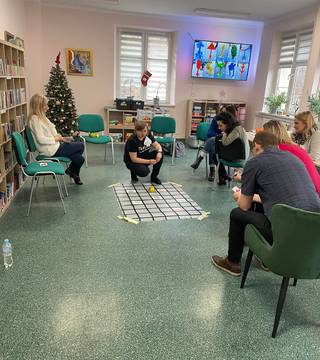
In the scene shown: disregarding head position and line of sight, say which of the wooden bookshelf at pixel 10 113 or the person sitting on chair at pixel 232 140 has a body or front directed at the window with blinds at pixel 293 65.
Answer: the wooden bookshelf

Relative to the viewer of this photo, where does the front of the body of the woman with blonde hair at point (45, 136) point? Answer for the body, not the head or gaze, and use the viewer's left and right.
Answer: facing to the right of the viewer

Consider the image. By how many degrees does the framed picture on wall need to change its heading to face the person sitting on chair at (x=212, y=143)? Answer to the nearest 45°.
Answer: approximately 45° to its left

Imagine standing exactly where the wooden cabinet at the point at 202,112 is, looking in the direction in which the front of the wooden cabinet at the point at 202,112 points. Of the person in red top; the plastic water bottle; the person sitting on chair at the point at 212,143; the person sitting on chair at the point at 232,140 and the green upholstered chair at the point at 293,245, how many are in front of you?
5

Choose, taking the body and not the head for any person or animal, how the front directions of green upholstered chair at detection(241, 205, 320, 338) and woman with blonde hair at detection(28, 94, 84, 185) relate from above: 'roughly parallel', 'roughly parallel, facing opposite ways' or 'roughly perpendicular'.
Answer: roughly perpendicular

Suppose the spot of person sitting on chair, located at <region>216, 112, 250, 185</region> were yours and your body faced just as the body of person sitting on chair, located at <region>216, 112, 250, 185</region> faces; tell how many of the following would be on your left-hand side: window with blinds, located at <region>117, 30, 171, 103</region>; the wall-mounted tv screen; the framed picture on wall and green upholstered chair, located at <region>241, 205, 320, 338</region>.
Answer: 1

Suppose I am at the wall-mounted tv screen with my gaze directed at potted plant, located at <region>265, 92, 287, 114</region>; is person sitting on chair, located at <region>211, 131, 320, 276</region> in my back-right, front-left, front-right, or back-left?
front-right

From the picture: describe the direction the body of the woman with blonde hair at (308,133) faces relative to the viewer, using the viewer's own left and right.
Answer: facing to the left of the viewer

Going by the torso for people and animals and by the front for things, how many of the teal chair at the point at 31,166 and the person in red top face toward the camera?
0

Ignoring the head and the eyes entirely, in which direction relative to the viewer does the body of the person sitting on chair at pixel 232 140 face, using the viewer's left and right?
facing to the left of the viewer

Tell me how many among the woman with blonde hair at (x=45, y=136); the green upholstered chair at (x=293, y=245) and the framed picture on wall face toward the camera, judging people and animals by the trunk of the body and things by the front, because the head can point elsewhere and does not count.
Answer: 1

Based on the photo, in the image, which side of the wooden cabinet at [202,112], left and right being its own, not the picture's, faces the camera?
front

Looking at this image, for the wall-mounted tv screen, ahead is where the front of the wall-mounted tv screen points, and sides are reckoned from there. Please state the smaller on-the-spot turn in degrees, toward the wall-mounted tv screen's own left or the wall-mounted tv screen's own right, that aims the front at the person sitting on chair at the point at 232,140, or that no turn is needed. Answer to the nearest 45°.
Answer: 0° — it already faces them

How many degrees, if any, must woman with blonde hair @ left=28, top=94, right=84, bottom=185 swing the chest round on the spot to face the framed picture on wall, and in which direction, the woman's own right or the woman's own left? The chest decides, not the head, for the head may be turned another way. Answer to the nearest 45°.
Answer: approximately 90° to the woman's own left

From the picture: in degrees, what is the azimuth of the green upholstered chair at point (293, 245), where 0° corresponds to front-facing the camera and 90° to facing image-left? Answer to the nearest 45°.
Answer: approximately 135°

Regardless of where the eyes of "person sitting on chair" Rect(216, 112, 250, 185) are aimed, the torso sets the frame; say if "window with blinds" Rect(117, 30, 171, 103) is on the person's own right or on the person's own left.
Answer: on the person's own right

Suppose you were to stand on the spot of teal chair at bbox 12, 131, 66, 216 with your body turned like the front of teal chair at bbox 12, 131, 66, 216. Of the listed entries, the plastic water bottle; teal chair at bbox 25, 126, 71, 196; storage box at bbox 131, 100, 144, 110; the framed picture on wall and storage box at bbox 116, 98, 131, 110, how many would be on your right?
1

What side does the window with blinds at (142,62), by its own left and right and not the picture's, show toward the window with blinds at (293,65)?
left

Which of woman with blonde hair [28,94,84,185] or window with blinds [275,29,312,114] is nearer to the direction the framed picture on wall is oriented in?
the woman with blonde hair

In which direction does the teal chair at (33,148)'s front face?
to the viewer's right

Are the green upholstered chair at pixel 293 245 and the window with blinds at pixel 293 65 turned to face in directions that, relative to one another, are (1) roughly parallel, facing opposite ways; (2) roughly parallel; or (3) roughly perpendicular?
roughly perpendicular
